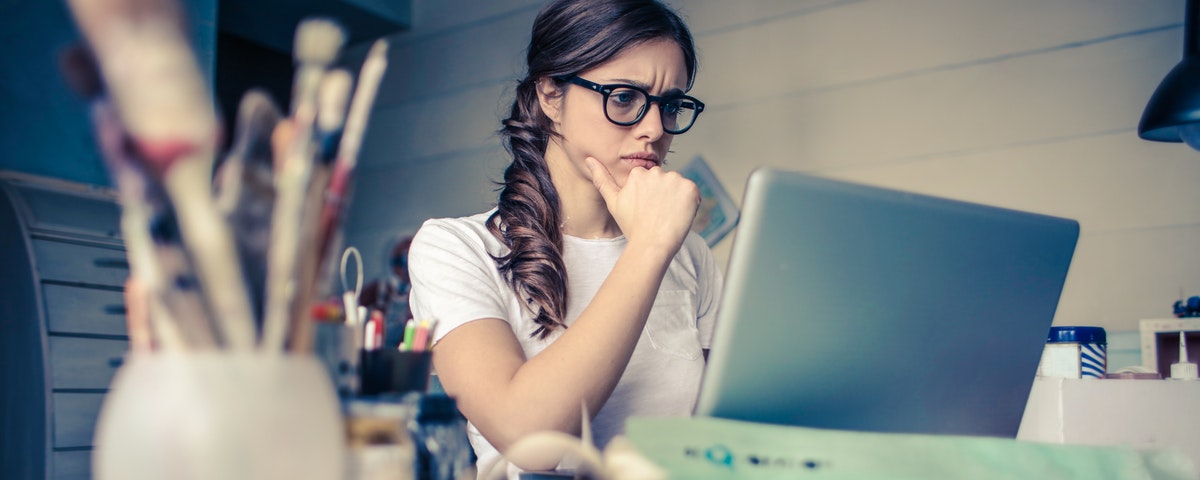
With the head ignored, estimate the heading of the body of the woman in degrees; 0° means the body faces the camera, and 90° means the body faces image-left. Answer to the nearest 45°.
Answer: approximately 315°

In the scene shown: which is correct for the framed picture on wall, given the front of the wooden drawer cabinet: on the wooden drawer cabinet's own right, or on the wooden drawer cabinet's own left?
on the wooden drawer cabinet's own left

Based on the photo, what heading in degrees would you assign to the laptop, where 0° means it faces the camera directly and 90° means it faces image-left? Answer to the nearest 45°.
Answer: approximately 135°

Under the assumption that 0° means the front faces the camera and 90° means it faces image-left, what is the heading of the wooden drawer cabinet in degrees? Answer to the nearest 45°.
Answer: approximately 315°

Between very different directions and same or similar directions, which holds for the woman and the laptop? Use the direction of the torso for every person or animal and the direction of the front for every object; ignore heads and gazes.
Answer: very different directions

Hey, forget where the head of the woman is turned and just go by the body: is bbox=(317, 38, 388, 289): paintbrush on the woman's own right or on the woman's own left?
on the woman's own right

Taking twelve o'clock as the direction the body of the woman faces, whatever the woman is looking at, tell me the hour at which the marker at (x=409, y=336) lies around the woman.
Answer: The marker is roughly at 2 o'clock from the woman.
